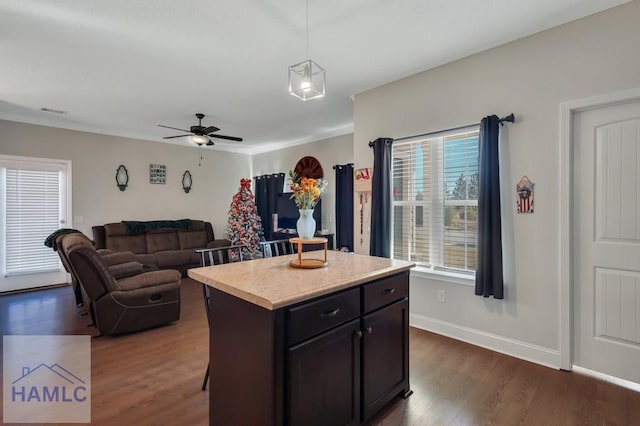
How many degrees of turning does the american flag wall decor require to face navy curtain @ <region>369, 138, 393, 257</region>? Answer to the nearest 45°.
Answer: approximately 90° to its right

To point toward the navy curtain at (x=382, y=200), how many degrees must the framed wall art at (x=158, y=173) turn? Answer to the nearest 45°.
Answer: approximately 45° to its left

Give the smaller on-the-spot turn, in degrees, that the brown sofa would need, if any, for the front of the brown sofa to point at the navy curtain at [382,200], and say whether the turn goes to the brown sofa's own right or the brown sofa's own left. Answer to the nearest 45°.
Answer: approximately 45° to the brown sofa's own left

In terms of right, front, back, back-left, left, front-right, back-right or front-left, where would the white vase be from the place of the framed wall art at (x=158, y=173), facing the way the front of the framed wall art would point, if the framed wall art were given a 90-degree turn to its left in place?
right

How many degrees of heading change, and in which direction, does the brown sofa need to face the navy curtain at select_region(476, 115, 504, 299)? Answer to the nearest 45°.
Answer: approximately 45° to its left

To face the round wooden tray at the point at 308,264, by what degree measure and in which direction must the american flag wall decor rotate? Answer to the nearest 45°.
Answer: approximately 45° to its right

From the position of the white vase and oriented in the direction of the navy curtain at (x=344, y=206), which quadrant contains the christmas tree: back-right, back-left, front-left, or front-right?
front-left

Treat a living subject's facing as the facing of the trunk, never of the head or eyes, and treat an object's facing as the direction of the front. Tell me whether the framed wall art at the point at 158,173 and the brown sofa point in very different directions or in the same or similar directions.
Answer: same or similar directions

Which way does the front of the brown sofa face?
toward the camera

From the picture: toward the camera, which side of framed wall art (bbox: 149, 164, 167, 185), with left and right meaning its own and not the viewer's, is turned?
front

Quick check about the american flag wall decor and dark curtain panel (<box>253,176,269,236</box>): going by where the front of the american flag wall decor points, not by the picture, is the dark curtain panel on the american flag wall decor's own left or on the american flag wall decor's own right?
on the american flag wall decor's own right

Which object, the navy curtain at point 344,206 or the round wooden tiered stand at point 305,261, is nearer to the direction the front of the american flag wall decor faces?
the round wooden tiered stand

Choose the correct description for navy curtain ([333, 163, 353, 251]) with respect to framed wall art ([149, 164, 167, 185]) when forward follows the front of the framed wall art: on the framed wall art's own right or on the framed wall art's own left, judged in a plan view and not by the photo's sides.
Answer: on the framed wall art's own left

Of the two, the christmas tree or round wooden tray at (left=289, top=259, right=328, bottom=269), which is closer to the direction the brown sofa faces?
the round wooden tray
